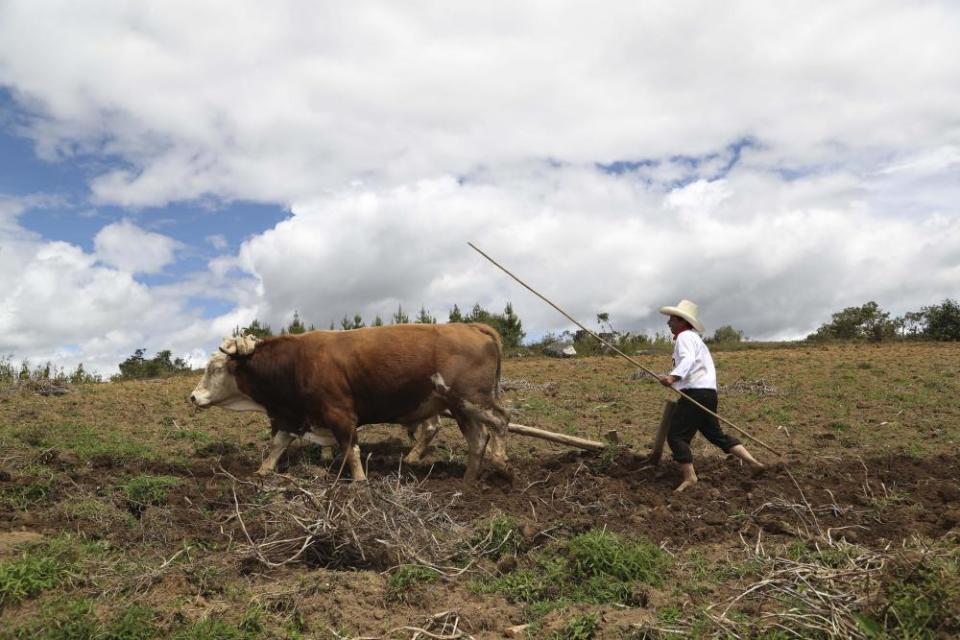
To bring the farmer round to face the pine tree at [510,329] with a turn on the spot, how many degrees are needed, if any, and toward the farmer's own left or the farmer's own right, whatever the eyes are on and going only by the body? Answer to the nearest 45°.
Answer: approximately 90° to the farmer's own right

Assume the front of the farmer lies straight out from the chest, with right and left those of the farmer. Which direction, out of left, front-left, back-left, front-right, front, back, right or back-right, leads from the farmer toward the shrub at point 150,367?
front-right

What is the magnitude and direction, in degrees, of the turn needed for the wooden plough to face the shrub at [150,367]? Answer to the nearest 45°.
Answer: approximately 45° to its right

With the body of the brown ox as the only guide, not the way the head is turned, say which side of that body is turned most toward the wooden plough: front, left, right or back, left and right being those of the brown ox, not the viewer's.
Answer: back

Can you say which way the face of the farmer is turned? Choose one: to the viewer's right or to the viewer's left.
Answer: to the viewer's left

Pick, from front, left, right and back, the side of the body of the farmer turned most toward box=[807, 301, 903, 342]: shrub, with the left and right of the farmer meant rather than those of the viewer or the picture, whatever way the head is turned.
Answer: right

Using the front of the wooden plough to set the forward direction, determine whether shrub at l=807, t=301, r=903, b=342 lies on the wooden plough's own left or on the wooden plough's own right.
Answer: on the wooden plough's own right

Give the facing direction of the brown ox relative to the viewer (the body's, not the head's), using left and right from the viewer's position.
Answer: facing to the left of the viewer

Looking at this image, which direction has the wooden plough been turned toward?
to the viewer's left

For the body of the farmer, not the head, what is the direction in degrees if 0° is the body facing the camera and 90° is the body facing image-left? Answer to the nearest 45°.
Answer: approximately 90°

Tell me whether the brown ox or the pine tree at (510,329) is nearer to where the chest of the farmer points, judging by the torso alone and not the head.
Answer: the brown ox

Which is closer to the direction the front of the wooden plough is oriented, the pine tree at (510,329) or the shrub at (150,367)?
the shrub
